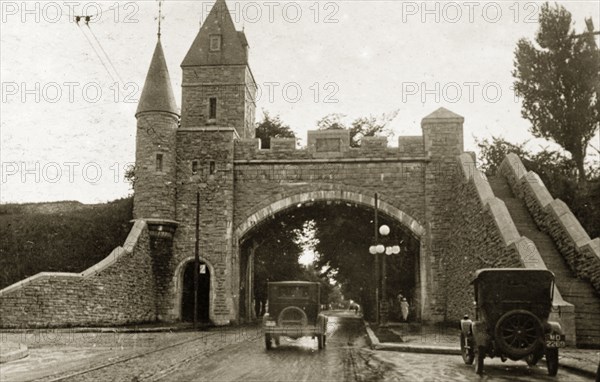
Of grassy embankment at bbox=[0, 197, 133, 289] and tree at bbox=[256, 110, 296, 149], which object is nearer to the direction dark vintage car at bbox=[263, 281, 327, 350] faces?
the tree

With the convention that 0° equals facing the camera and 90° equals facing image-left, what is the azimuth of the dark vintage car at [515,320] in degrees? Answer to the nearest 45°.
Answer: approximately 180°

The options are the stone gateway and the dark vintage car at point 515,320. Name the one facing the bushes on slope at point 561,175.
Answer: the dark vintage car

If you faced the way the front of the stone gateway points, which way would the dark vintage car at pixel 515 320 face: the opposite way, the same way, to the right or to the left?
the opposite way

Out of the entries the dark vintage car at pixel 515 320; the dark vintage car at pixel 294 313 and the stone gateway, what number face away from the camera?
2

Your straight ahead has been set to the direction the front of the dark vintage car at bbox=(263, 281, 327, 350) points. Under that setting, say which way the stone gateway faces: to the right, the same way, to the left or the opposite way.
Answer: the opposite way

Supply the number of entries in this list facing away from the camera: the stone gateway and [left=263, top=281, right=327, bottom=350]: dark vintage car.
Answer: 1

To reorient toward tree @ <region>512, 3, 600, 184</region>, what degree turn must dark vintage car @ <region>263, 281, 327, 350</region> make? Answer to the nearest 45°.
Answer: approximately 45° to its right

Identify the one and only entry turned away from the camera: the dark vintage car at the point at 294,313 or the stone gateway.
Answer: the dark vintage car

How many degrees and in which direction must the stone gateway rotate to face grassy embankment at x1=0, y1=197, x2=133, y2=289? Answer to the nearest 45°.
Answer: approximately 90° to its right

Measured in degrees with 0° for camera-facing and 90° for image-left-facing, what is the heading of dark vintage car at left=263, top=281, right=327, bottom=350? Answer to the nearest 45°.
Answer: approximately 180°

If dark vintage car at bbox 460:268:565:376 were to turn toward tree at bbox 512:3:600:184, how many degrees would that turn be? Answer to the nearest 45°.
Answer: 0° — it already faces it

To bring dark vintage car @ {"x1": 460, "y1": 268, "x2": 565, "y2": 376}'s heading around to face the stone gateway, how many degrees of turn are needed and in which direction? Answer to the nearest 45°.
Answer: approximately 45° to its left
